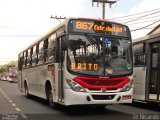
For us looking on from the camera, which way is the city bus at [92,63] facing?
facing the viewer and to the right of the viewer

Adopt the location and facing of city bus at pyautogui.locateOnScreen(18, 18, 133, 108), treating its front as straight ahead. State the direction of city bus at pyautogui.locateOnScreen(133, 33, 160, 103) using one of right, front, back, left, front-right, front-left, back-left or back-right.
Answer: left
